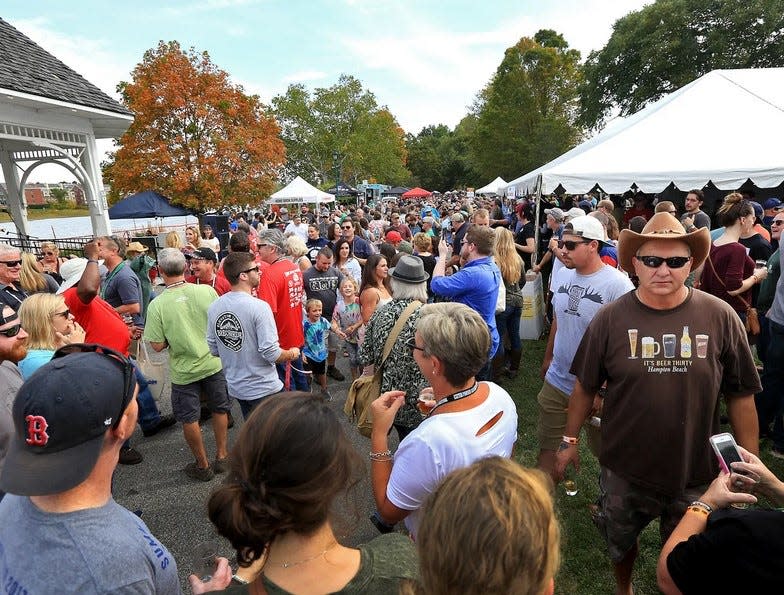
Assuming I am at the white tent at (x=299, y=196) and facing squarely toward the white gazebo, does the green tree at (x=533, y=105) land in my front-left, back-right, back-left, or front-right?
back-left

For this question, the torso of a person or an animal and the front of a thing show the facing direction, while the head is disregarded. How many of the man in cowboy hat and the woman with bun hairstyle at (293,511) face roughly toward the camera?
1

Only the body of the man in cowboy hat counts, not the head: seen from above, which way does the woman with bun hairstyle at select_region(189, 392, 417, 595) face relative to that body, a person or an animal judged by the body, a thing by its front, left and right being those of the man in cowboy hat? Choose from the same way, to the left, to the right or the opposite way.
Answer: the opposite way

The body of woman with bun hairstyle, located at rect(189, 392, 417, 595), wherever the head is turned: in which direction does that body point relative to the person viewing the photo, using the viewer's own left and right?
facing away from the viewer and to the right of the viewer

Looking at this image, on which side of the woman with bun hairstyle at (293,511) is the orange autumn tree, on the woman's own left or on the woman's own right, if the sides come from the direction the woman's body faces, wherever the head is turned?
on the woman's own left

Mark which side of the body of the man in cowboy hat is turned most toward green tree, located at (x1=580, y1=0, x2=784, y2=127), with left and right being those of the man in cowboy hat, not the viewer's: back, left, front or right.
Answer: back

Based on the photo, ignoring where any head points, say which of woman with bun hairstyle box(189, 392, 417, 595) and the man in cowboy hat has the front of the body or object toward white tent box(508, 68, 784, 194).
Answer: the woman with bun hairstyle

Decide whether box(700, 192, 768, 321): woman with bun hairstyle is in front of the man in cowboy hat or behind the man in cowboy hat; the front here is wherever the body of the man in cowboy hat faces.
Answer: behind

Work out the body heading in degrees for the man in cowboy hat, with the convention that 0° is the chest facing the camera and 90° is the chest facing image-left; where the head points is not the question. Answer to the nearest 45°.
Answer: approximately 0°

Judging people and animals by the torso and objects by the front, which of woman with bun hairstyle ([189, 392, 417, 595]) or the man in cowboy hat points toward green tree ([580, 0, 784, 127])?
the woman with bun hairstyle

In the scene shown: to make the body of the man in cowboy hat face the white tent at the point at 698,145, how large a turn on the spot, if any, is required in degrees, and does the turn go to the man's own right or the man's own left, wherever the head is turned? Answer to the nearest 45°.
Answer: approximately 180°

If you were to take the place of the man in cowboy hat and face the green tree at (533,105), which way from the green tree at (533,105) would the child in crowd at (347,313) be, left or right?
left
